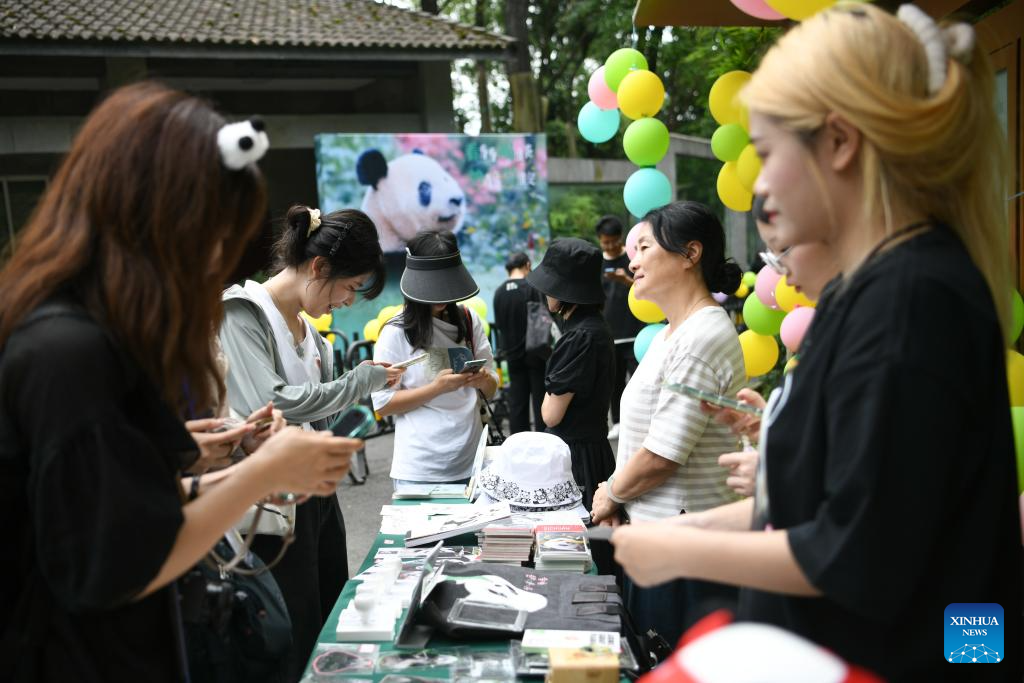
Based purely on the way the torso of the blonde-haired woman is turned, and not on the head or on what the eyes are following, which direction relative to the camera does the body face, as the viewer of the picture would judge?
to the viewer's left

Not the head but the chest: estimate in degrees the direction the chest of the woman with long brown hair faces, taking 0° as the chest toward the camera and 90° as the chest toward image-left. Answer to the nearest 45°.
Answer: approximately 270°

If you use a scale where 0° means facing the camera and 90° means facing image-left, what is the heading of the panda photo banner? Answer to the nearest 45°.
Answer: approximately 0°

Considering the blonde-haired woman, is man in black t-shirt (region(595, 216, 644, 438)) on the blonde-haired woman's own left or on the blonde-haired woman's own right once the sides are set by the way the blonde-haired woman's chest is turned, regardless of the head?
on the blonde-haired woman's own right

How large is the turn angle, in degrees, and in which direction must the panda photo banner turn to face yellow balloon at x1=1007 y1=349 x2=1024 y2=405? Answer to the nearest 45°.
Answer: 0° — it already faces it

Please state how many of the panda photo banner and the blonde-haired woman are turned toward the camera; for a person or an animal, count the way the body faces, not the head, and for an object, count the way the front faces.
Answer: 1

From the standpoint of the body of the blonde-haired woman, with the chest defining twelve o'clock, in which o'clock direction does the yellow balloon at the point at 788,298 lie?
The yellow balloon is roughly at 3 o'clock from the blonde-haired woman.
